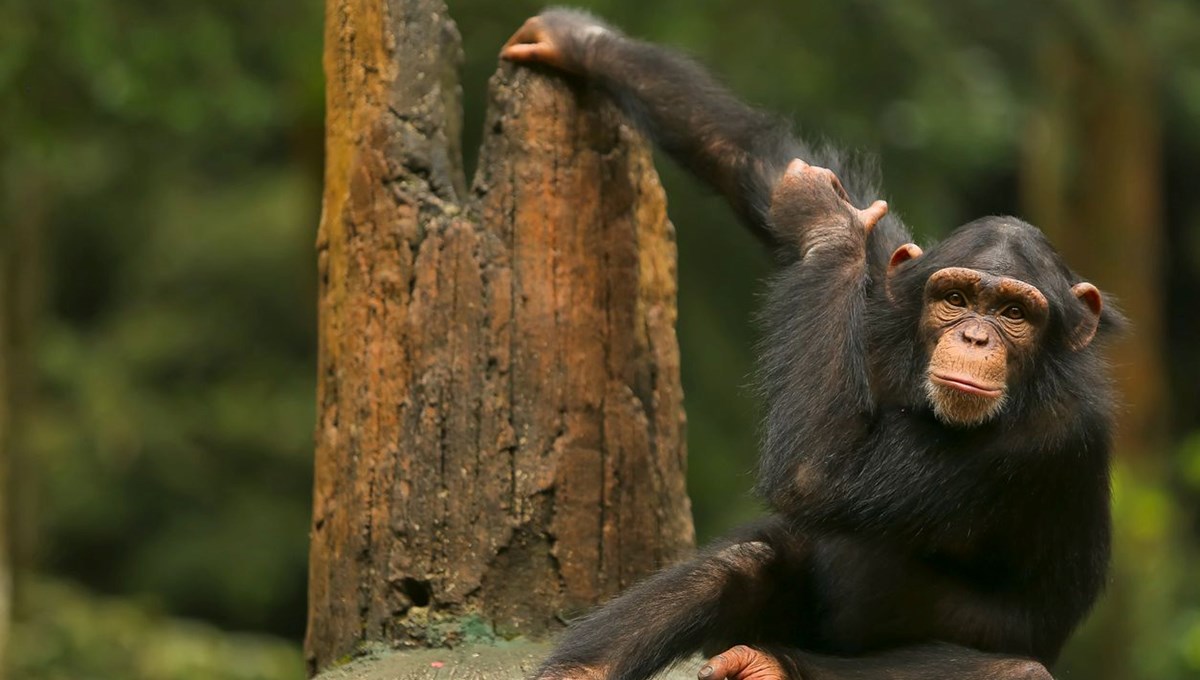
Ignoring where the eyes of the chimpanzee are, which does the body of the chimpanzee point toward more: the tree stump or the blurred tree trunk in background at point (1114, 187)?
the tree stump

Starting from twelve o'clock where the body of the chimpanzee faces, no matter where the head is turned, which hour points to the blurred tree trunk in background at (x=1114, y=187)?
The blurred tree trunk in background is roughly at 5 o'clock from the chimpanzee.

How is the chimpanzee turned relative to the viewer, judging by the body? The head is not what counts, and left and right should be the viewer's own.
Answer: facing the viewer and to the left of the viewer

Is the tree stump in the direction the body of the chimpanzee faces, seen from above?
no
